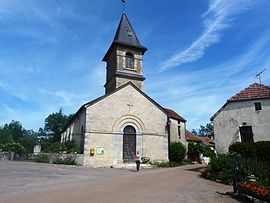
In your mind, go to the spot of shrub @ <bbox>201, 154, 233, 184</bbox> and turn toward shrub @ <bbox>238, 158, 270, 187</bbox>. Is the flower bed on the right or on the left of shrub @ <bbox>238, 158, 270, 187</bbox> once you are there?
right

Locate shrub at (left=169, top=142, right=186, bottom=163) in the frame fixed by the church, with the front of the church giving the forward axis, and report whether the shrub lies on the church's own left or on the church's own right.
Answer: on the church's own left

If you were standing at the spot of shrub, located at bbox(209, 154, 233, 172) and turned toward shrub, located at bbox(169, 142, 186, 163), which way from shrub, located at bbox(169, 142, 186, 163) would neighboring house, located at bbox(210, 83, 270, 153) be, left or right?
right

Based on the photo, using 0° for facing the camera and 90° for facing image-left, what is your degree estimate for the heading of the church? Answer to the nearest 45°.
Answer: approximately 0°

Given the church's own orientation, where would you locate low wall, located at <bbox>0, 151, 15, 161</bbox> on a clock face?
The low wall is roughly at 4 o'clock from the church.

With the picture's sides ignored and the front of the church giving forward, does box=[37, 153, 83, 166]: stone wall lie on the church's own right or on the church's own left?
on the church's own right

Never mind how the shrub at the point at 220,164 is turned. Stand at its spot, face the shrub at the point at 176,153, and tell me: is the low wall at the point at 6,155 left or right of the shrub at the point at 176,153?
left

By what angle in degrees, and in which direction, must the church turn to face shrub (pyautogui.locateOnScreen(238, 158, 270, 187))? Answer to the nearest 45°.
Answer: approximately 45° to its left

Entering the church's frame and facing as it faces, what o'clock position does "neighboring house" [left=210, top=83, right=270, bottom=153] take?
The neighboring house is roughly at 10 o'clock from the church.

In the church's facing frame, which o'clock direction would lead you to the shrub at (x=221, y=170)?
The shrub is roughly at 11 o'clock from the church.
